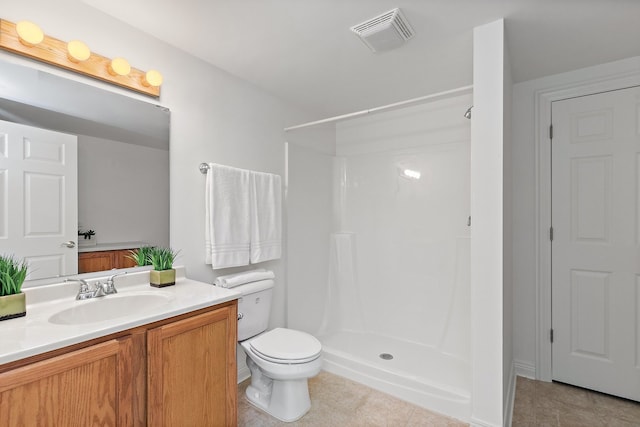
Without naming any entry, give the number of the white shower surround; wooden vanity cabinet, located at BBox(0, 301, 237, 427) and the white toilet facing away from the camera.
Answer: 0

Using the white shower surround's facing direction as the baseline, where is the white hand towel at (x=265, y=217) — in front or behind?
in front

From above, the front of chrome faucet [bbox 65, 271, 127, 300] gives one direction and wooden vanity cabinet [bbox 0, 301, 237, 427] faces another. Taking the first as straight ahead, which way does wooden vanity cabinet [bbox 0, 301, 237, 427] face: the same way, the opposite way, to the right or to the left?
the same way

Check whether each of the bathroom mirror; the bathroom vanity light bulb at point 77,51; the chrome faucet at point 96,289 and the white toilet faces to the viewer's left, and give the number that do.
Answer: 0

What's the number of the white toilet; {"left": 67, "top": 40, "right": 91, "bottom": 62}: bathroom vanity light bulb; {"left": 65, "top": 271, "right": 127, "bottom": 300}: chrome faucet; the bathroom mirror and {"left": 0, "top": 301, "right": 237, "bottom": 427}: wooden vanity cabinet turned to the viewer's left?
0

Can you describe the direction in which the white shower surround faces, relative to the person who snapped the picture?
facing the viewer and to the left of the viewer

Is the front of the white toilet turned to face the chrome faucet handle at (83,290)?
no

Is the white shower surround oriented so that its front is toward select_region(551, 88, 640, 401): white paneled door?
no

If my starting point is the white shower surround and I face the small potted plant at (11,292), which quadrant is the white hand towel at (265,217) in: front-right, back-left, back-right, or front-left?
front-right

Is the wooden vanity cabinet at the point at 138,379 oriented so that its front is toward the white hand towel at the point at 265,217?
no

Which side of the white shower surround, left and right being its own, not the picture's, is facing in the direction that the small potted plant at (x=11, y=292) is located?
front

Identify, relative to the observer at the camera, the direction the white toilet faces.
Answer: facing the viewer and to the right of the viewer
